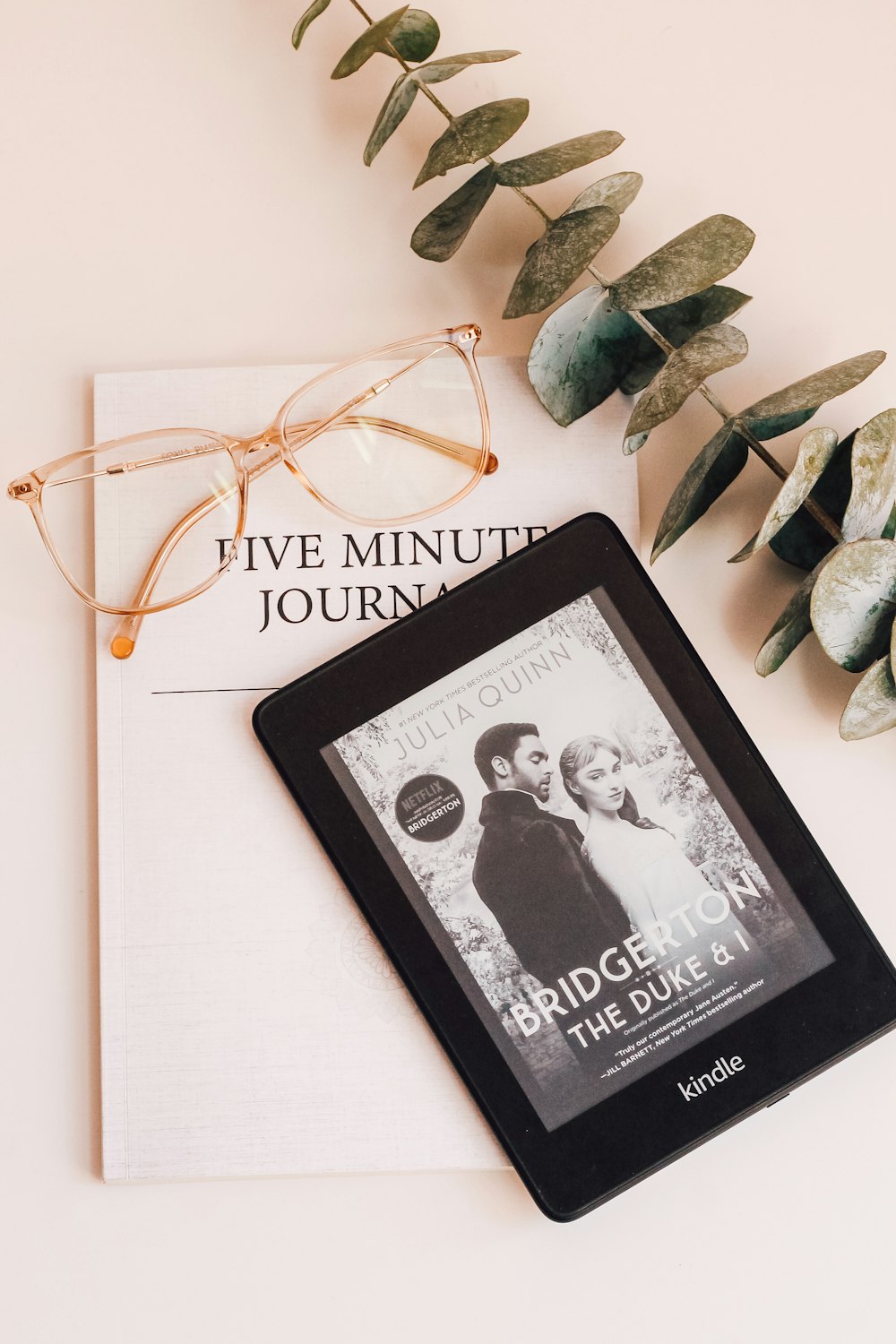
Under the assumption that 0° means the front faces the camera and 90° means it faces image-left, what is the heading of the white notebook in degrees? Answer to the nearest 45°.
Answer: approximately 0°
